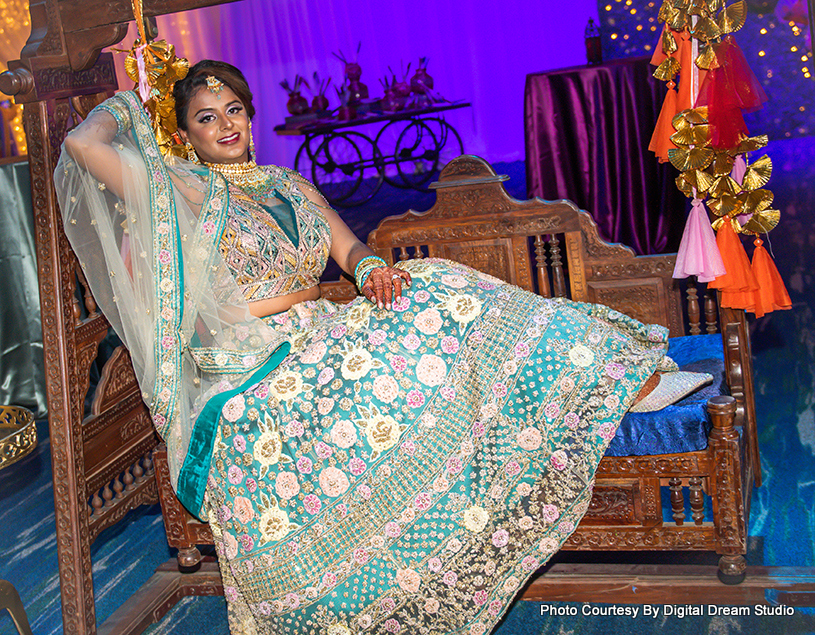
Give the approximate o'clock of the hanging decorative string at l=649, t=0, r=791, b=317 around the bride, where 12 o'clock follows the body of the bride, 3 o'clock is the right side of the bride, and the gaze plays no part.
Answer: The hanging decorative string is roughly at 10 o'clock from the bride.

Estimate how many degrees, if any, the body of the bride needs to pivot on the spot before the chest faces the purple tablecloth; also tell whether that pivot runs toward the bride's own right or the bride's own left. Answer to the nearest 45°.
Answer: approximately 90° to the bride's own left

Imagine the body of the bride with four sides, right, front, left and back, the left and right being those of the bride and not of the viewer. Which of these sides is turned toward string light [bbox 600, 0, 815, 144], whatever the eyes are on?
left

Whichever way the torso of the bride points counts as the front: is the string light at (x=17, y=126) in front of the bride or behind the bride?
behind
